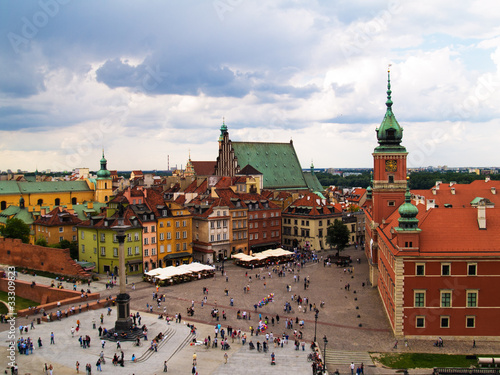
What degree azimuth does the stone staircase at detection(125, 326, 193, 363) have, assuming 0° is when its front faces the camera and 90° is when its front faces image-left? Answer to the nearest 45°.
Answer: approximately 315°

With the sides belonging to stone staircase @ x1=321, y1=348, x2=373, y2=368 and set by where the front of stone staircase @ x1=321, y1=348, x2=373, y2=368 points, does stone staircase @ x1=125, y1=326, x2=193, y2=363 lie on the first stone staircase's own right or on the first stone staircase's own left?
on the first stone staircase's own right

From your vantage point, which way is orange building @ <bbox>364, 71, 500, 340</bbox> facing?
to the viewer's left

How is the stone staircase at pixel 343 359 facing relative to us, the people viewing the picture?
facing the viewer

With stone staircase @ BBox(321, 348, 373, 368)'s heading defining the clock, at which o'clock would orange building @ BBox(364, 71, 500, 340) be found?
The orange building is roughly at 8 o'clock from the stone staircase.

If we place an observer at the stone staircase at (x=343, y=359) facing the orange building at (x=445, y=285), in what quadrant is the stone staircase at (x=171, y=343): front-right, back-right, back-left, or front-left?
back-left

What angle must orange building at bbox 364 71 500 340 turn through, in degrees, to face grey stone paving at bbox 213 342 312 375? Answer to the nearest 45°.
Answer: approximately 45° to its left

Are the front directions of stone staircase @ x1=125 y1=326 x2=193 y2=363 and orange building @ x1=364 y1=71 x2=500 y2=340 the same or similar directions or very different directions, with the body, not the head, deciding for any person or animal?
very different directions
